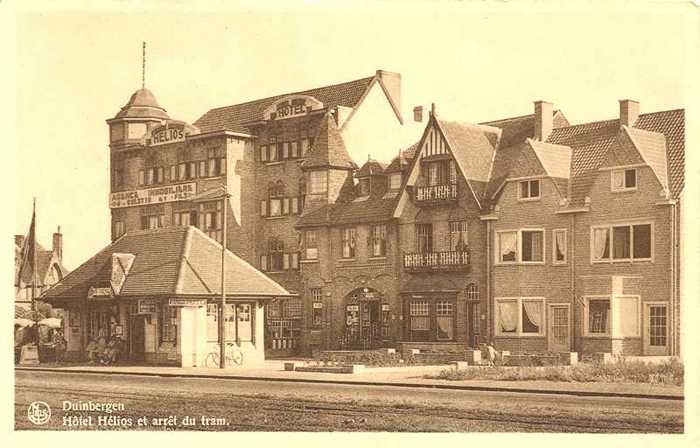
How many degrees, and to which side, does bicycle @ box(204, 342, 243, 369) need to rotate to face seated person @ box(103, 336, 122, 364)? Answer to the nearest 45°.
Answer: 0° — it already faces them

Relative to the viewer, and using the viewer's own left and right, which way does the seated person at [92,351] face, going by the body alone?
facing the viewer and to the left of the viewer

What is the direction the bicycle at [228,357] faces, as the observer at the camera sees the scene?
facing to the left of the viewer

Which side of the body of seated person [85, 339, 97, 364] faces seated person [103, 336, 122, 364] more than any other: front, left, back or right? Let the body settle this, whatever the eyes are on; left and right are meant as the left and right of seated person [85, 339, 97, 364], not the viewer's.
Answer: left
